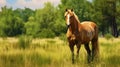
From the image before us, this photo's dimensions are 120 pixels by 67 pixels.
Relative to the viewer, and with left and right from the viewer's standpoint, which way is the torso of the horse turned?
facing the viewer and to the left of the viewer
